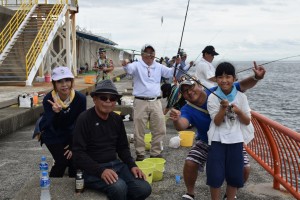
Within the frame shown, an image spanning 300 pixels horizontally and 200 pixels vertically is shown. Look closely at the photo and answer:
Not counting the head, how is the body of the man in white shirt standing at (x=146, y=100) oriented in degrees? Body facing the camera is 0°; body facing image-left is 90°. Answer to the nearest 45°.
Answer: approximately 0°

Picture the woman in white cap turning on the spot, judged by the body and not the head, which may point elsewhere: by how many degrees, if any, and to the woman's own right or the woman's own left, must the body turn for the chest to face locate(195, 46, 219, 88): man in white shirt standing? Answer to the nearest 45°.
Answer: approximately 135° to the woman's own left

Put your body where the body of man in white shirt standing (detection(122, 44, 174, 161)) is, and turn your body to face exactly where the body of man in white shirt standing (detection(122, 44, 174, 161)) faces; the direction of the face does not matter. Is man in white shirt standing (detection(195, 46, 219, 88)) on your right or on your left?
on your left

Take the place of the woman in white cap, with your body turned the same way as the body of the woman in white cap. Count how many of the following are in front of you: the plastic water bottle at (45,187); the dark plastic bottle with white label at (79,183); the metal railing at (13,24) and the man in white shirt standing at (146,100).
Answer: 2

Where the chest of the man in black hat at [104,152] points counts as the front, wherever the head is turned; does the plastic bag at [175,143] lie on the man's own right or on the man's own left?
on the man's own left

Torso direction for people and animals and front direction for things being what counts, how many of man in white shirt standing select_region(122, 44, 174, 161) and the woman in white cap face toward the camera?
2

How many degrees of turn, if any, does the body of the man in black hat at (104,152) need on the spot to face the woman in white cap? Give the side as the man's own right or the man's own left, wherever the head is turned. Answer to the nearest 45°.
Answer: approximately 180°

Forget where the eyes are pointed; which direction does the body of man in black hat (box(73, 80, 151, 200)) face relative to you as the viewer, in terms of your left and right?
facing the viewer and to the right of the viewer

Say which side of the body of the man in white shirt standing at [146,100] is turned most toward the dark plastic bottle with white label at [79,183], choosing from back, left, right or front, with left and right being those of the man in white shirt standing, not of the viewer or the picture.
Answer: front

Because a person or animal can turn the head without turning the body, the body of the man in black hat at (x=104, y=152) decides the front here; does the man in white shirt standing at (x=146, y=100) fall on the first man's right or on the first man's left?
on the first man's left
